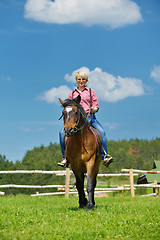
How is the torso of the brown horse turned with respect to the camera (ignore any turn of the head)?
toward the camera

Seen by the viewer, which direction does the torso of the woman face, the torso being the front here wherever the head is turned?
toward the camera
